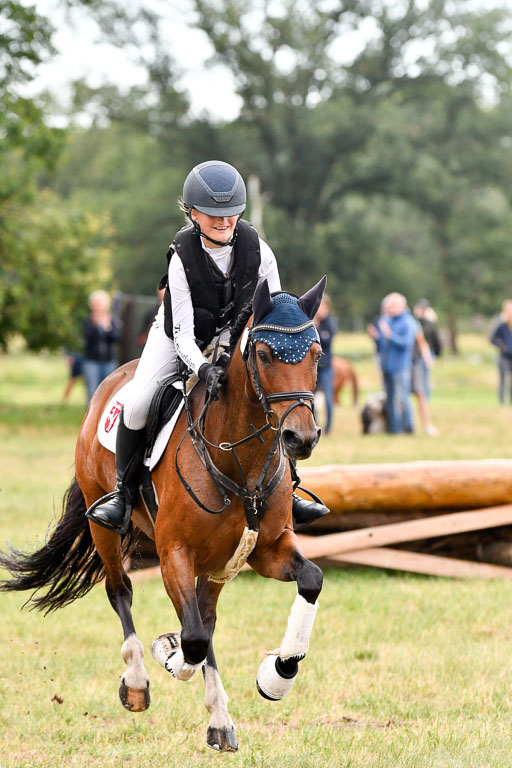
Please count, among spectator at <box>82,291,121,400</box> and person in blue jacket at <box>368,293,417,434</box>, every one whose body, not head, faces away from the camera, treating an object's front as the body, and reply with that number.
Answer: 0

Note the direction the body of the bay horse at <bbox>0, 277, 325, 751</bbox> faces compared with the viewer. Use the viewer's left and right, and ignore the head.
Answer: facing the viewer and to the right of the viewer

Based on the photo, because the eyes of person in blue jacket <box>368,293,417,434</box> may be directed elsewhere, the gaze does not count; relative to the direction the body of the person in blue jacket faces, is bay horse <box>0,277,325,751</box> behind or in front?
in front

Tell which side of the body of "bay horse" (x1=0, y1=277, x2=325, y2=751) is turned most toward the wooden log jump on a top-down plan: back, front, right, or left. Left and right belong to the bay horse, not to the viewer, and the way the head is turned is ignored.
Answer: left

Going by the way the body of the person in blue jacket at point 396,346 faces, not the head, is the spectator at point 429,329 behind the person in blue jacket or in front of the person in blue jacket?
behind

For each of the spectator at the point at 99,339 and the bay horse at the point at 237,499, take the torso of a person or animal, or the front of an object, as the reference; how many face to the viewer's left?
0

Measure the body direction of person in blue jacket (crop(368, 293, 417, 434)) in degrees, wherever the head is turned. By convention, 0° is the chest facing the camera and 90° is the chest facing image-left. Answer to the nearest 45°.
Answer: approximately 45°

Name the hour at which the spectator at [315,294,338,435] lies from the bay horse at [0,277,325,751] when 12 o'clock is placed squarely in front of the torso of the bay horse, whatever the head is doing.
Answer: The spectator is roughly at 8 o'clock from the bay horse.

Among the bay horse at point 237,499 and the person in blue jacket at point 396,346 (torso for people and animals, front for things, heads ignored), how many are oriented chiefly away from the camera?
0

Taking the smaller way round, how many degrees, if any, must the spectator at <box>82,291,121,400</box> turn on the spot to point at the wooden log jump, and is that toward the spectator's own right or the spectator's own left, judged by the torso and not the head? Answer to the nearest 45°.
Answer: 0° — they already face it
